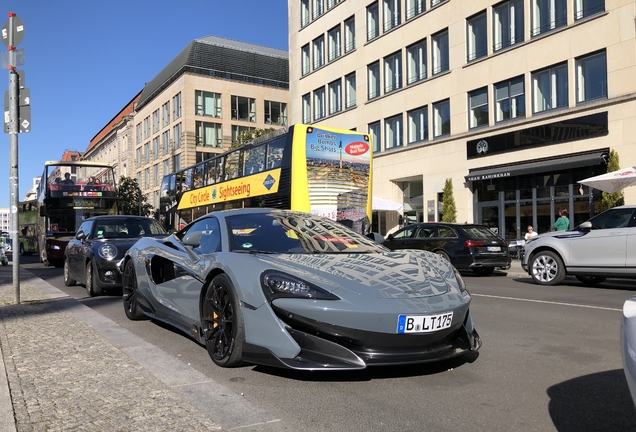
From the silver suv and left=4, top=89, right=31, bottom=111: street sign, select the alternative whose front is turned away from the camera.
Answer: the street sign

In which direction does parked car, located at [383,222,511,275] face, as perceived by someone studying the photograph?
facing away from the viewer and to the left of the viewer

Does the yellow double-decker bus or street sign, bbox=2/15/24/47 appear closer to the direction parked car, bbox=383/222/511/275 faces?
the yellow double-decker bus

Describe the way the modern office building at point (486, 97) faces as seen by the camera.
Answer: facing the viewer and to the left of the viewer

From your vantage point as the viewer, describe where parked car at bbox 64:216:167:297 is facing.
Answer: facing the viewer and to the right of the viewer

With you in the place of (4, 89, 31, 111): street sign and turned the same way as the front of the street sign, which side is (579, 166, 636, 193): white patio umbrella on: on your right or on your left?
on your right

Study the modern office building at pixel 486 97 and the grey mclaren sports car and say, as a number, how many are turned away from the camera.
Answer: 0

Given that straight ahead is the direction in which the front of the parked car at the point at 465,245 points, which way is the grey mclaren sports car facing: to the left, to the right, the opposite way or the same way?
the opposite way

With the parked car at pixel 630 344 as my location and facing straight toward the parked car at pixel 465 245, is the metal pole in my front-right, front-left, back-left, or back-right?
front-left
